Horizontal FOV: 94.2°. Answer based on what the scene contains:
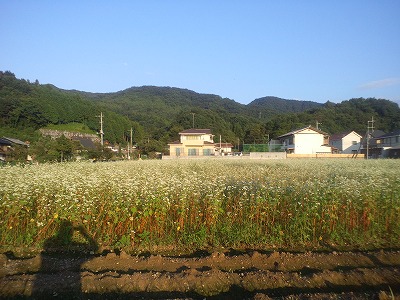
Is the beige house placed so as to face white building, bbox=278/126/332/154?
no

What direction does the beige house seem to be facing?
toward the camera
